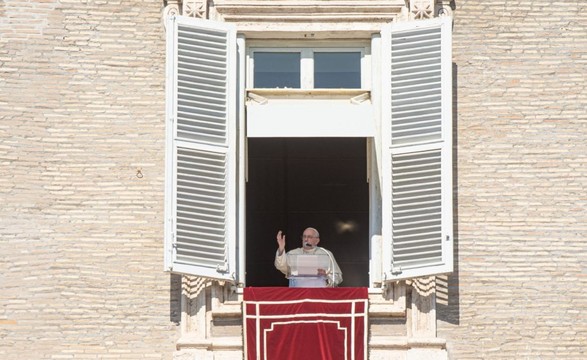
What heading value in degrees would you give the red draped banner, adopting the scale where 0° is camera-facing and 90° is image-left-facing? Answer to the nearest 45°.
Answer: approximately 0°
